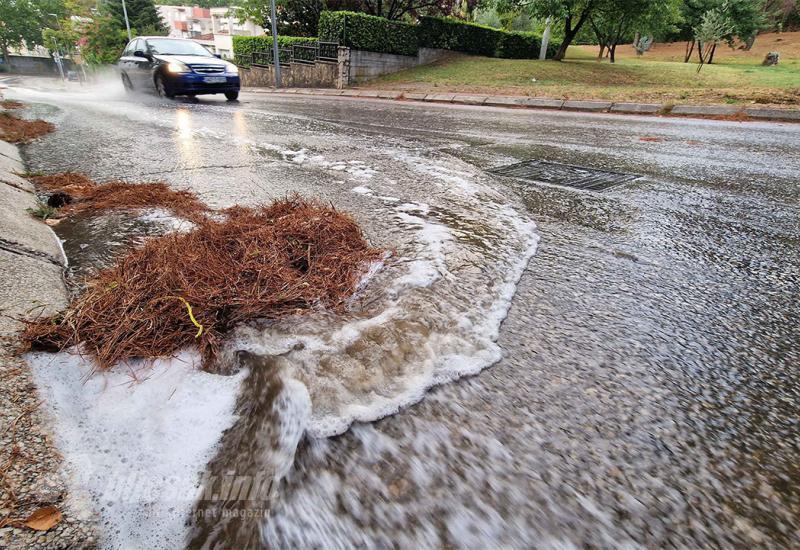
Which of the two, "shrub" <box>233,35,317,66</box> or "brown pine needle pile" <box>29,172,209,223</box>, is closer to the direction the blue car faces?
the brown pine needle pile

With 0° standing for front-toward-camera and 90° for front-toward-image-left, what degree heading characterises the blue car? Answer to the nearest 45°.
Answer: approximately 315°

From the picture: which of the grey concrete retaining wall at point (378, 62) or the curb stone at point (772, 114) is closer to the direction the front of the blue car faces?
the curb stone
